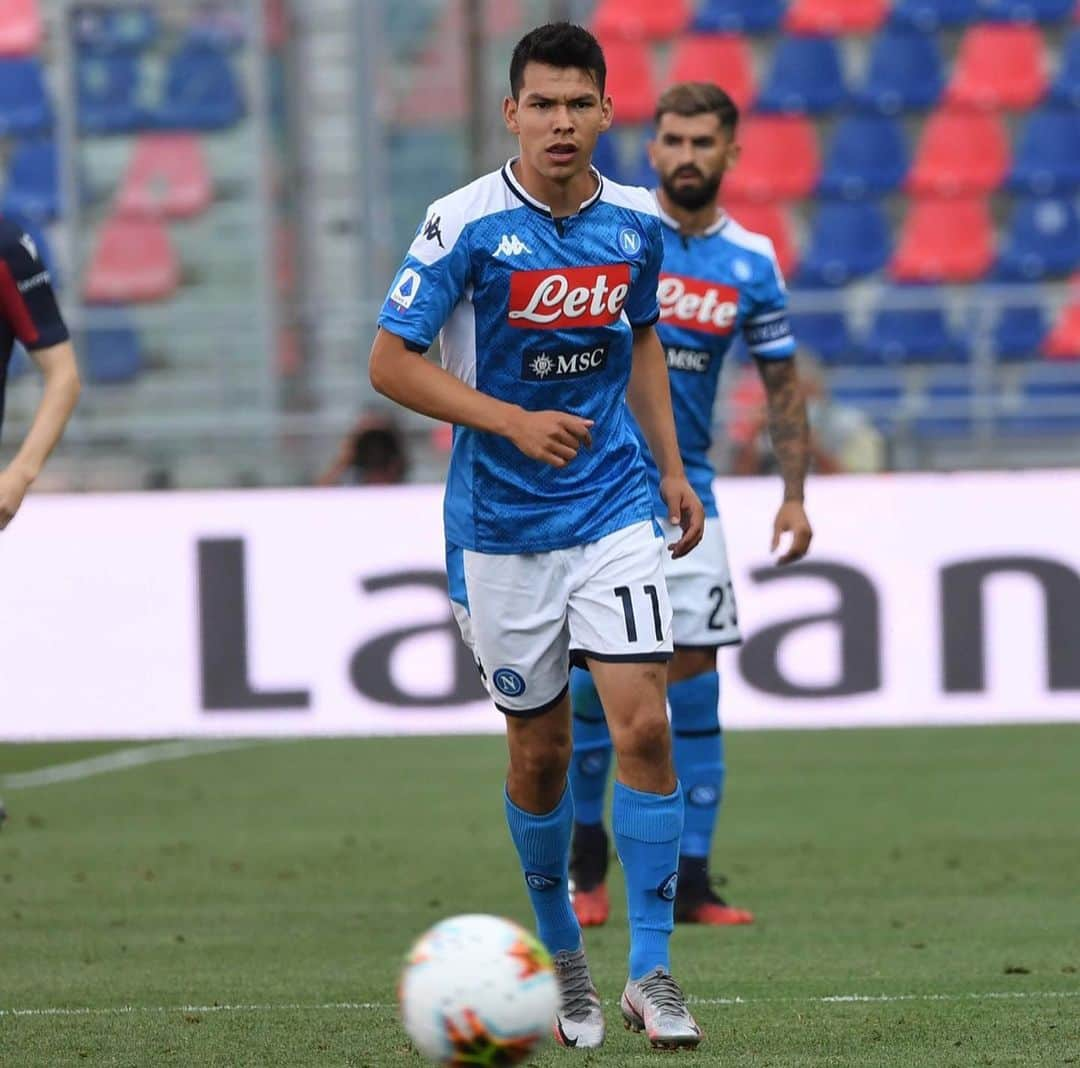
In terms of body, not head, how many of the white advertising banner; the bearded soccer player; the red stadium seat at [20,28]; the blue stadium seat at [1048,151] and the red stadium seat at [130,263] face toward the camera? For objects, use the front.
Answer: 5

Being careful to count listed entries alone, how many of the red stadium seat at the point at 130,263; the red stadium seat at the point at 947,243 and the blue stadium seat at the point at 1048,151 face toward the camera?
3

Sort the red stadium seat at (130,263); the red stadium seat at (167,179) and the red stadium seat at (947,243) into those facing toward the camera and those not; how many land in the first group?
3

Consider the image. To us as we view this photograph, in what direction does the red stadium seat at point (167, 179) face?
facing the viewer

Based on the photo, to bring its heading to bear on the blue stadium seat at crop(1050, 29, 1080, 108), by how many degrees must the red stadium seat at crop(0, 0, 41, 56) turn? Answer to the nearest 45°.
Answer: approximately 90° to its left

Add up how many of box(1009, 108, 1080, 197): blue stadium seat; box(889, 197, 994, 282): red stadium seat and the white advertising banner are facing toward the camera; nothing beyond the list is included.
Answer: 3

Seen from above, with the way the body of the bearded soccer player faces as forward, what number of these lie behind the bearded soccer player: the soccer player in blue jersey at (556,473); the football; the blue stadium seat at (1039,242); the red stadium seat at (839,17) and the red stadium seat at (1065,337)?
3

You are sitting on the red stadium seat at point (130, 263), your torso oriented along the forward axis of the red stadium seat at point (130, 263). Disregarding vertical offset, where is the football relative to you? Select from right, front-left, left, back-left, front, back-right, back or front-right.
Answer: front

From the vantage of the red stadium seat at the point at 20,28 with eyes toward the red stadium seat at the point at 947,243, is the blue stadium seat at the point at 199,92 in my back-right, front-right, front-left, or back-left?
front-right

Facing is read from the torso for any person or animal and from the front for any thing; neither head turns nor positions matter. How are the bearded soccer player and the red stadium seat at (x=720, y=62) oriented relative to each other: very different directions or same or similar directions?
same or similar directions

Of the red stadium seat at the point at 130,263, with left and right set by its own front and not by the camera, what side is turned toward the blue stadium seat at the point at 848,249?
left

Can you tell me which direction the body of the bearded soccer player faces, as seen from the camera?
toward the camera

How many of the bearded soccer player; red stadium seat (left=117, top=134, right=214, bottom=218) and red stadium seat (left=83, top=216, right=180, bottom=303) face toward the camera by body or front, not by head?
3

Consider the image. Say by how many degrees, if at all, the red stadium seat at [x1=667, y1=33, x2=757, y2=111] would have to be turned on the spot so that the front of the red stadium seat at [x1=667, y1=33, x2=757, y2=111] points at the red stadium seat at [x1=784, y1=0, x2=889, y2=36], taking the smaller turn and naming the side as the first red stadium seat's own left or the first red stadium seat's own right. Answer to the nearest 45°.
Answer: approximately 90° to the first red stadium seat's own left

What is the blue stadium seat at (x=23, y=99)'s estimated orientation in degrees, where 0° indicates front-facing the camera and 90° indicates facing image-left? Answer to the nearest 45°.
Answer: approximately 0°

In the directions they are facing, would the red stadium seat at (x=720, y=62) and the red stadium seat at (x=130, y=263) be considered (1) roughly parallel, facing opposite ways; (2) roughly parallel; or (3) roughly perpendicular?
roughly parallel

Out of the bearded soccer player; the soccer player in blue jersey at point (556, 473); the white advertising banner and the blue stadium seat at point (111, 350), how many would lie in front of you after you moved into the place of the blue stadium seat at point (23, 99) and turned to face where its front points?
4

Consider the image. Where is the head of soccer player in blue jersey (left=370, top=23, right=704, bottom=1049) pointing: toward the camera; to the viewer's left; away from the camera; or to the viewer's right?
toward the camera

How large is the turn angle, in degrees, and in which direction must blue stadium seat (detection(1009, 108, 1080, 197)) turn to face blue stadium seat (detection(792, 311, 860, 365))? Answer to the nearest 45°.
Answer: approximately 45° to its right

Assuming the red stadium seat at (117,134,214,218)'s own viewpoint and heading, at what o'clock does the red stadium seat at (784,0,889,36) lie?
the red stadium seat at (784,0,889,36) is roughly at 9 o'clock from the red stadium seat at (117,134,214,218).

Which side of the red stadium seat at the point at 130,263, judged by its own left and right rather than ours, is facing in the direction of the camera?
front

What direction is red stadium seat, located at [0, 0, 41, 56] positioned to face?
toward the camera
